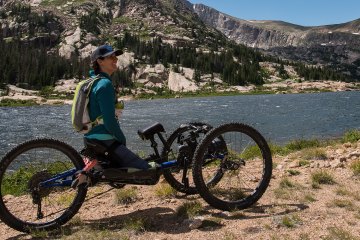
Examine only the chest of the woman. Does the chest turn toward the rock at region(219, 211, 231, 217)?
yes

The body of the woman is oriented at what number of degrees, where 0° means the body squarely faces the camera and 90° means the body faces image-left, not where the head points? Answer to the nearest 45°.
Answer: approximately 270°

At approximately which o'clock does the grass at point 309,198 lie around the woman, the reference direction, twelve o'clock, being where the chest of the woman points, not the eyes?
The grass is roughly at 12 o'clock from the woman.

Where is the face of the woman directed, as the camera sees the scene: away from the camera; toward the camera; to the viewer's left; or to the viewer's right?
to the viewer's right
